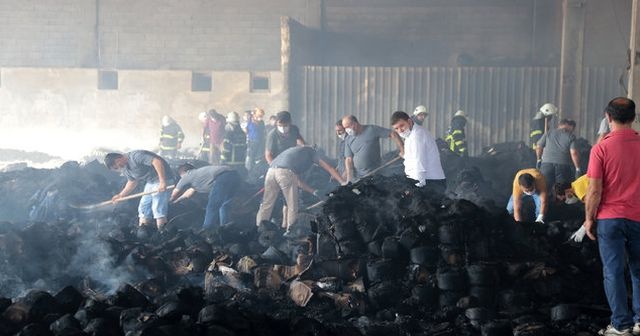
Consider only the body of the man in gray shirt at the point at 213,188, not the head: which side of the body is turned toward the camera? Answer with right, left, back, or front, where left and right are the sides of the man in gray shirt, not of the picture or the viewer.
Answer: left

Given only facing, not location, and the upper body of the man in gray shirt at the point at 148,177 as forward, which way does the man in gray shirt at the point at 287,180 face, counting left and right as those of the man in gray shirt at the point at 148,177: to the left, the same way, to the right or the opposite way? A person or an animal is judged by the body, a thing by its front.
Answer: the opposite way

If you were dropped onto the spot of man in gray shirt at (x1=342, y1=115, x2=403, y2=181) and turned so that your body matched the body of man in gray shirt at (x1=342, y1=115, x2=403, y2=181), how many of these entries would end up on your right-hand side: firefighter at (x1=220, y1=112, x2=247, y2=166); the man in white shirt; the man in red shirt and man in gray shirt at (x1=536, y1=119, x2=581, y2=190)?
1

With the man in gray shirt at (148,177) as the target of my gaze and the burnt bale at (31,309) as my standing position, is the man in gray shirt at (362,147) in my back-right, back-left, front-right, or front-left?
front-right

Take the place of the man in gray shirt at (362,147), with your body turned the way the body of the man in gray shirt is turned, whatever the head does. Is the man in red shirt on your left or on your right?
on your left

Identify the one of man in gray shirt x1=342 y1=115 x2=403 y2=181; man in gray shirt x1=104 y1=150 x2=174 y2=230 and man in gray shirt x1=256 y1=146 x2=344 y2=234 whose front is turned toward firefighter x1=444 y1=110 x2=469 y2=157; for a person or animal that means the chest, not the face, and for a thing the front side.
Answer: man in gray shirt x1=256 y1=146 x2=344 y2=234

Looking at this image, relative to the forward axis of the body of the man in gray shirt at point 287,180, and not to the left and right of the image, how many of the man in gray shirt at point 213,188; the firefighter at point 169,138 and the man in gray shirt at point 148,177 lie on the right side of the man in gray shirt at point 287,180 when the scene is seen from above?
0

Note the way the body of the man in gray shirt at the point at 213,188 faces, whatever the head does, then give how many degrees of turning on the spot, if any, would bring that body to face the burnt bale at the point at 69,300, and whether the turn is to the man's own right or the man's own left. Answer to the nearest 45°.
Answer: approximately 90° to the man's own left

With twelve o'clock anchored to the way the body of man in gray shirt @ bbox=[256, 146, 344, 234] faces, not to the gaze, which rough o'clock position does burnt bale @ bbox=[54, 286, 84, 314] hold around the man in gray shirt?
The burnt bale is roughly at 5 o'clock from the man in gray shirt.

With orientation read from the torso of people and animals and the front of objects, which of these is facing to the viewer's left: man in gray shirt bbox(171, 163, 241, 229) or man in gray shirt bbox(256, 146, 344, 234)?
man in gray shirt bbox(171, 163, 241, 229)

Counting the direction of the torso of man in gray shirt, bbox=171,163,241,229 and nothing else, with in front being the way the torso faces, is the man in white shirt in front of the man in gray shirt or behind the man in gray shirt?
behind

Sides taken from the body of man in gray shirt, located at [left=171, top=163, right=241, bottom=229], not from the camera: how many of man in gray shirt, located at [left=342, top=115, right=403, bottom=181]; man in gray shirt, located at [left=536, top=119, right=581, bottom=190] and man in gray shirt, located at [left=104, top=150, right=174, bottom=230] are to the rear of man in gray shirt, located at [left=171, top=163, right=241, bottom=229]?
2

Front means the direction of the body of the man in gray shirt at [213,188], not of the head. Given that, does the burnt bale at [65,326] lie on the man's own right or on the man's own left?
on the man's own left

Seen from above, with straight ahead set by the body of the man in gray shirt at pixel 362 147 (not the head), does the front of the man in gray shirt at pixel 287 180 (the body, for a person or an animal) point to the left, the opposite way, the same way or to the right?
the opposite way
